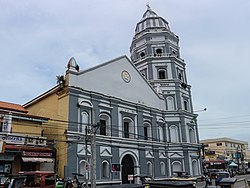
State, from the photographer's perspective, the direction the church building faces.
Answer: facing the viewer and to the right of the viewer

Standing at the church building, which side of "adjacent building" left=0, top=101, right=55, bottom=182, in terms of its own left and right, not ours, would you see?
left

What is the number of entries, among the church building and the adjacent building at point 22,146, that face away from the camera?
0

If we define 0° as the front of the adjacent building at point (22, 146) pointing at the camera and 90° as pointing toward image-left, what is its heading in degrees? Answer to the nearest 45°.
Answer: approximately 315°

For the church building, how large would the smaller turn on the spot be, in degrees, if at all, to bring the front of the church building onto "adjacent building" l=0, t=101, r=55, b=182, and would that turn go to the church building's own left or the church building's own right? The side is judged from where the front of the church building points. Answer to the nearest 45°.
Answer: approximately 90° to the church building's own right
